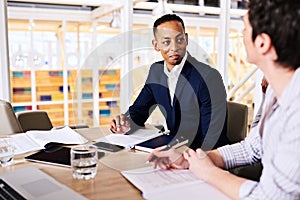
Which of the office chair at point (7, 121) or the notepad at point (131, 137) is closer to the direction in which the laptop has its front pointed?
the notepad

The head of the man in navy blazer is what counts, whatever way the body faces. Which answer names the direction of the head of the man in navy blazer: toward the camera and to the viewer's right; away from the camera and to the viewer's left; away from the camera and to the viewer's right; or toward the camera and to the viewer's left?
toward the camera and to the viewer's right

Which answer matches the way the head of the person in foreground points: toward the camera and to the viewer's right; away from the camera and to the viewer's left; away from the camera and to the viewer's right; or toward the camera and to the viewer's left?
away from the camera and to the viewer's left

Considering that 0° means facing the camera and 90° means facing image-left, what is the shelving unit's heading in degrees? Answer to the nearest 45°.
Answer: approximately 0°

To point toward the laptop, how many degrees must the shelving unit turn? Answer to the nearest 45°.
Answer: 0° — it already faces it

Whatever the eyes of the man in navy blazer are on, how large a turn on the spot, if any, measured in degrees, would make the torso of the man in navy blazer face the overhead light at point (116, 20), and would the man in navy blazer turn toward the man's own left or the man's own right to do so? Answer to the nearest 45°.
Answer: approximately 135° to the man's own right
